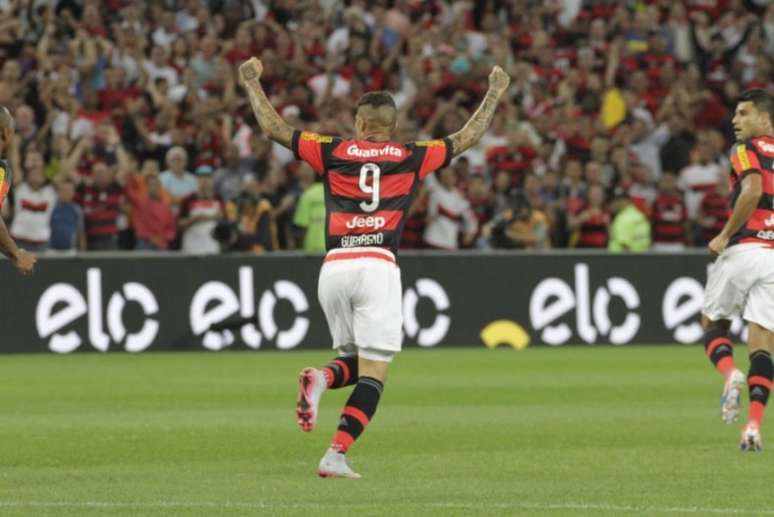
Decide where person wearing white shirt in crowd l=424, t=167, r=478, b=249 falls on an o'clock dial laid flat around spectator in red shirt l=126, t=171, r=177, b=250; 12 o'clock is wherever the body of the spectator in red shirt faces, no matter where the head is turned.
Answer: The person wearing white shirt in crowd is roughly at 9 o'clock from the spectator in red shirt.

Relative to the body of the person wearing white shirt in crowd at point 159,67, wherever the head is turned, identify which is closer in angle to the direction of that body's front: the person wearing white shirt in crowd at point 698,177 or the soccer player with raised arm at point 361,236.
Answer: the soccer player with raised arm

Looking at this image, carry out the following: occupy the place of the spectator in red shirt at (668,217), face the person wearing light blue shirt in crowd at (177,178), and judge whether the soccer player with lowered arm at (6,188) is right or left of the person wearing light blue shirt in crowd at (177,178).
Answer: left

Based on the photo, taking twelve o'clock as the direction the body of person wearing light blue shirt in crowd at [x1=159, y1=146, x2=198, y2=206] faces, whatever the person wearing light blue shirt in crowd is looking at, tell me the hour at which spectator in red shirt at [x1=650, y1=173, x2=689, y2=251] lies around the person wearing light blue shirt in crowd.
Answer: The spectator in red shirt is roughly at 9 o'clock from the person wearing light blue shirt in crowd.

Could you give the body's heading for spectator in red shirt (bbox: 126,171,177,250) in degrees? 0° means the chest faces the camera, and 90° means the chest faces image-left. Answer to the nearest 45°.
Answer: approximately 0°

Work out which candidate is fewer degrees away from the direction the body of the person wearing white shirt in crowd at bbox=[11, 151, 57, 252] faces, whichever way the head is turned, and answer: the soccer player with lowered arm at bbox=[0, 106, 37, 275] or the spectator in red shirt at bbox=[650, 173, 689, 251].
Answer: the soccer player with lowered arm

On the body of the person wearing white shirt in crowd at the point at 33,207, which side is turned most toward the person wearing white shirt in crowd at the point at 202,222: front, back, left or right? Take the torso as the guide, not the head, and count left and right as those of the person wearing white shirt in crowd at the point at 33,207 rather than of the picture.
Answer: left
